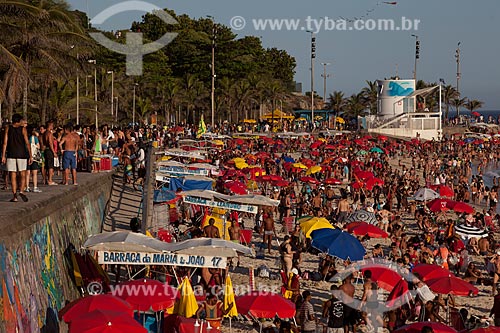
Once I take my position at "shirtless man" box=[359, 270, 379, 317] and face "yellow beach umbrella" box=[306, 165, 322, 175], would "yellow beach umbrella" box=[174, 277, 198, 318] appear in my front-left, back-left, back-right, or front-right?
back-left

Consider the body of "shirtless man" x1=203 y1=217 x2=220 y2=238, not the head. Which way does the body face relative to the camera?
away from the camera

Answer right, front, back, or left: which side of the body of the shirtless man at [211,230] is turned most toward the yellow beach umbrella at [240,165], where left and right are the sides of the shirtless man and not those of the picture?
front
